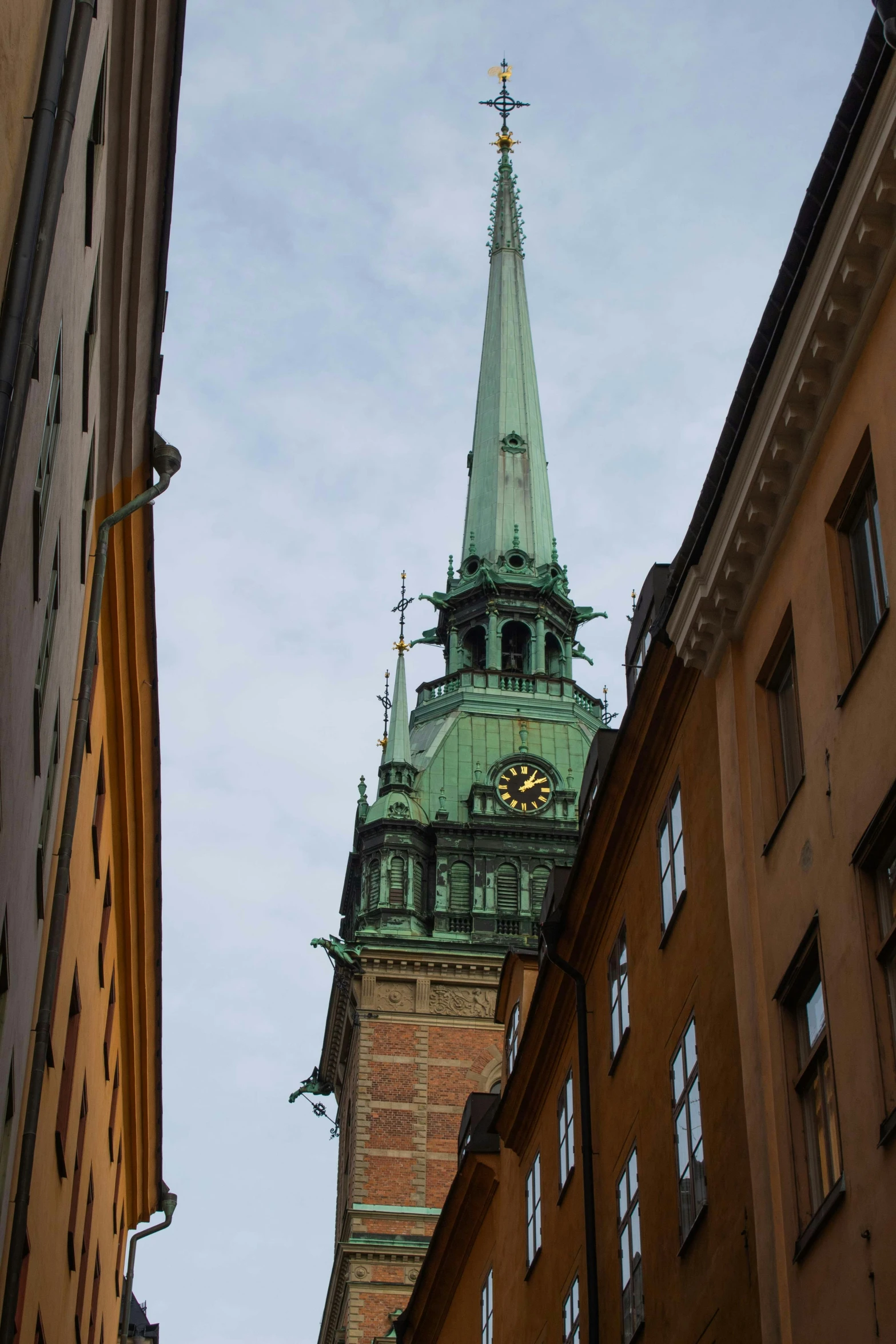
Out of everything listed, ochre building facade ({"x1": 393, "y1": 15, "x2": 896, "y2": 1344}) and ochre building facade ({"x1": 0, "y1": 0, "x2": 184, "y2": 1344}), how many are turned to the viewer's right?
1

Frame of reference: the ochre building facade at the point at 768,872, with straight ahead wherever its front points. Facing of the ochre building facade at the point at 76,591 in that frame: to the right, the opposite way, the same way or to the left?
the opposite way

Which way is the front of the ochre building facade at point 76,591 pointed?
to the viewer's right

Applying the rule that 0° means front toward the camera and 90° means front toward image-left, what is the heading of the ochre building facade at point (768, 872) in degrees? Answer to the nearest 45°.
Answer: approximately 90°

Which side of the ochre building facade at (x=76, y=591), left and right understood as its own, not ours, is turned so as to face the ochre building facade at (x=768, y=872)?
front

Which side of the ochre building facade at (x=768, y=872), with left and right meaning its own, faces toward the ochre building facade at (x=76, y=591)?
front
